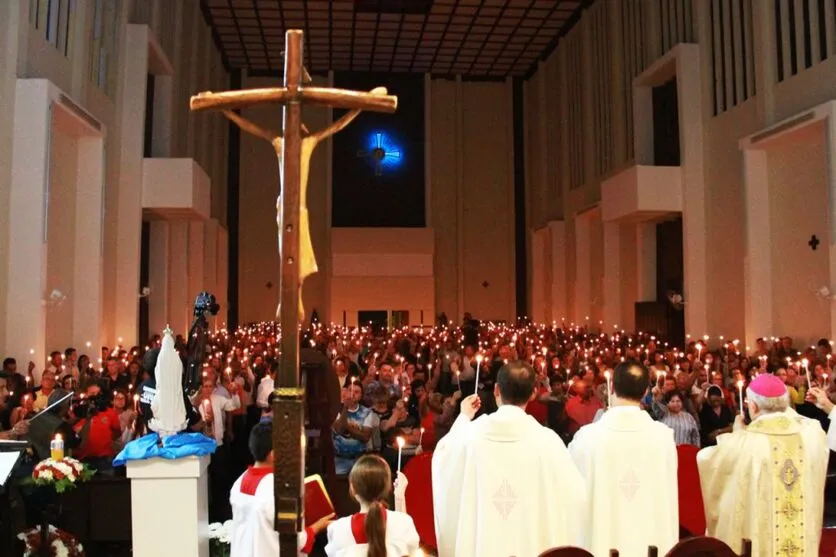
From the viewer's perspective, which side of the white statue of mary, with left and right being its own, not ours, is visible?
back

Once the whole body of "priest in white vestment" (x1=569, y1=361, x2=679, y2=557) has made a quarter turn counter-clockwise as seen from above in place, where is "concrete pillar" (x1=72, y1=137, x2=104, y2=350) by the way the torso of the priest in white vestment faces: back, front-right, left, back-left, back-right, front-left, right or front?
front-right

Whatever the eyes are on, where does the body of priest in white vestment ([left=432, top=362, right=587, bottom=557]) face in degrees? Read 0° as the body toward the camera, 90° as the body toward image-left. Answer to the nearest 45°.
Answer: approximately 180°

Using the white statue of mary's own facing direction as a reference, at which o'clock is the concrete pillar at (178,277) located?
The concrete pillar is roughly at 12 o'clock from the white statue of mary.

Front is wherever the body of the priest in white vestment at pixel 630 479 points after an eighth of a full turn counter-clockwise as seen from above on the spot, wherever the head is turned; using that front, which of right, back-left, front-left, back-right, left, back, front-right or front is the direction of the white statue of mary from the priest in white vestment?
front-left

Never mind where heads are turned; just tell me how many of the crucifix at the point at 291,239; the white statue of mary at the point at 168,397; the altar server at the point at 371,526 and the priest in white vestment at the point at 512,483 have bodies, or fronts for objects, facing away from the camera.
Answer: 4

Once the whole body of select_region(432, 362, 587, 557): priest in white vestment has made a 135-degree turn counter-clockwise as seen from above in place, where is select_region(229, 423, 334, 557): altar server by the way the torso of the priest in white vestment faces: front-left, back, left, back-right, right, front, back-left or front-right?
front-right

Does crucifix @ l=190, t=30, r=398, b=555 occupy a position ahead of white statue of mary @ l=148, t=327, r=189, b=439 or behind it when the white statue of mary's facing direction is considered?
behind

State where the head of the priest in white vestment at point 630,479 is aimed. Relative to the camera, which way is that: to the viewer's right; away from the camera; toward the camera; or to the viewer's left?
away from the camera

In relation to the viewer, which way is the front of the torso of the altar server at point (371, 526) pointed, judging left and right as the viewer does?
facing away from the viewer

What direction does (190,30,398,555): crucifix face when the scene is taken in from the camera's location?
facing away from the viewer

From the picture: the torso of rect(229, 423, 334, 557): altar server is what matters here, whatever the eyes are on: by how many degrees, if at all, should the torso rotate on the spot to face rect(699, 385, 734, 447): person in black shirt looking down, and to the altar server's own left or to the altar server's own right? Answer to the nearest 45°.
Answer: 0° — they already face them

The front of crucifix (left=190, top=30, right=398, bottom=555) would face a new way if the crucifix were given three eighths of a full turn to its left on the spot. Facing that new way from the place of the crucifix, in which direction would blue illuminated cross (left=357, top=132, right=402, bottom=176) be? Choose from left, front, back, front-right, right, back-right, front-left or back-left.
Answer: back-right

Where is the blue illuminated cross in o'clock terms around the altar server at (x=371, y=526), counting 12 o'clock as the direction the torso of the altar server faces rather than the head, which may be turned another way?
The blue illuminated cross is roughly at 12 o'clock from the altar server.

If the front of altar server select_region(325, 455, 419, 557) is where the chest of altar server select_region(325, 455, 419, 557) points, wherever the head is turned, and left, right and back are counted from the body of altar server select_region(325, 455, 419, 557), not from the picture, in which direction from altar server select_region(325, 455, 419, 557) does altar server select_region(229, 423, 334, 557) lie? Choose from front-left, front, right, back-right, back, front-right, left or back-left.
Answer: front-left

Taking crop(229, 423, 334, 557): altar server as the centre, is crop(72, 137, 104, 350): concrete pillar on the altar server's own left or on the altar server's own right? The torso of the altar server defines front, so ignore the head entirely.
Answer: on the altar server's own left

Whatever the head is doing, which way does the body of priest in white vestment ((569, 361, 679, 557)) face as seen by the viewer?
away from the camera

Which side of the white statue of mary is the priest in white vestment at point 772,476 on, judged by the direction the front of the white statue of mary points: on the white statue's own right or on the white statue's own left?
on the white statue's own right
